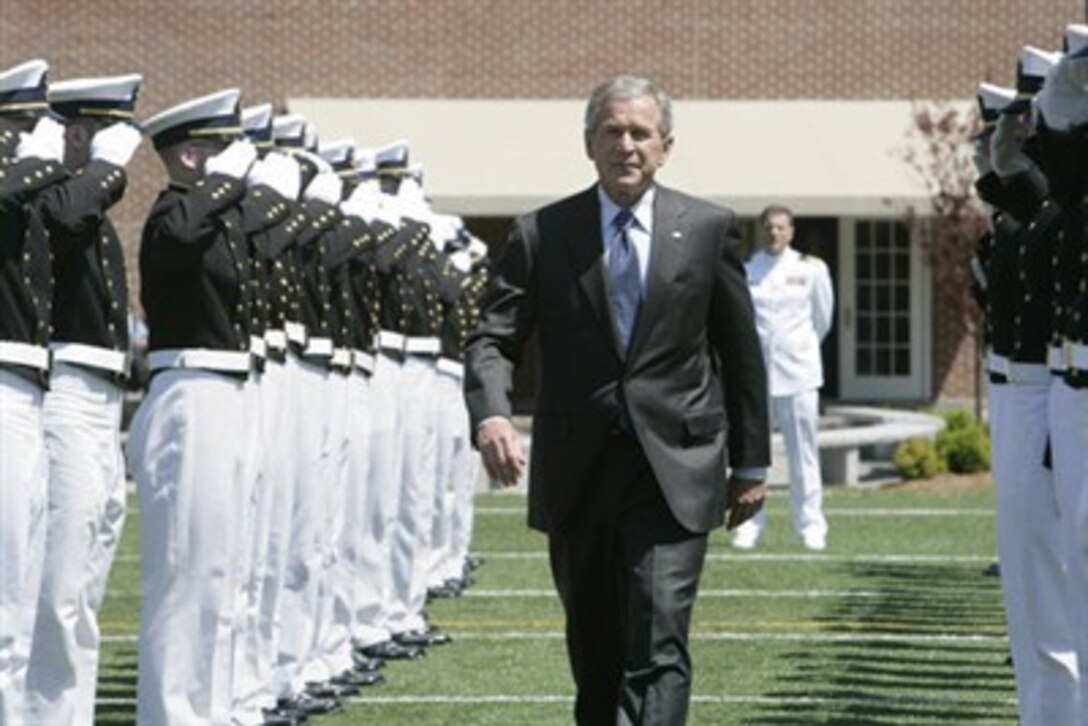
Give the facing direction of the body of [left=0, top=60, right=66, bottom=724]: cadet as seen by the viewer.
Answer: to the viewer's right

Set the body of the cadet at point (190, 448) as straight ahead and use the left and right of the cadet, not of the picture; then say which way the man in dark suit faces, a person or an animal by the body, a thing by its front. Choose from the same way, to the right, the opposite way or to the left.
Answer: to the right

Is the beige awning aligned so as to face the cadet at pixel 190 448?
yes

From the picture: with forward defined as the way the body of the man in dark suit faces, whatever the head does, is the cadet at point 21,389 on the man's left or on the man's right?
on the man's right

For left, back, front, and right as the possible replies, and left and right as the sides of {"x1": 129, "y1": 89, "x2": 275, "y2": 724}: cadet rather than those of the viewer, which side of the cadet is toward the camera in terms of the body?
right

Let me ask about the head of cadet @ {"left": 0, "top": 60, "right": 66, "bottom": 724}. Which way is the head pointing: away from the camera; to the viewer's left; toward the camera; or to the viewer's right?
to the viewer's right

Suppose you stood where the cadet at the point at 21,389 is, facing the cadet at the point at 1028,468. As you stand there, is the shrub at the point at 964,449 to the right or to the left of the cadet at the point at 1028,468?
left

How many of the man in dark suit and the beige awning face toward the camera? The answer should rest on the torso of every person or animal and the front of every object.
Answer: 2

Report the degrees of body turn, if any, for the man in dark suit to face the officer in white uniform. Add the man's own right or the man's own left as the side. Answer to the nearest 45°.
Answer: approximately 180°

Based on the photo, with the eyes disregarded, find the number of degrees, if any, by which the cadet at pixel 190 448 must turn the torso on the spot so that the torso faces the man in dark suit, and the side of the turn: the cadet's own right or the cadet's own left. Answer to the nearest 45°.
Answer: approximately 45° to the cadet's own right

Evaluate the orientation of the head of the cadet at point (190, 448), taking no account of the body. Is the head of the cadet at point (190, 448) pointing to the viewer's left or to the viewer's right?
to the viewer's right

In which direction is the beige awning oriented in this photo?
toward the camera

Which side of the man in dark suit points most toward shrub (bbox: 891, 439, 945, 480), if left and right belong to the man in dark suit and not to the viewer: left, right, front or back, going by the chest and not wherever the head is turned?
back

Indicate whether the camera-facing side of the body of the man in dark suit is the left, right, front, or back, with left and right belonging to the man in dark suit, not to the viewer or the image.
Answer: front
